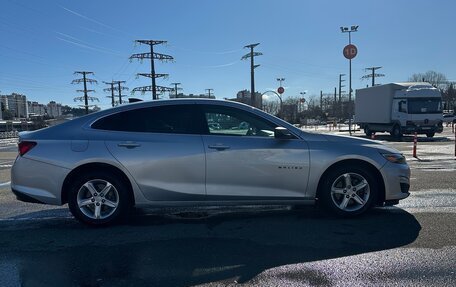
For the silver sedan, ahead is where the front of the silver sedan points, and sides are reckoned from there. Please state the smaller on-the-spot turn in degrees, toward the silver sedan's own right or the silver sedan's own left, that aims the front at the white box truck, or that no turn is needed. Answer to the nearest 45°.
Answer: approximately 45° to the silver sedan's own left

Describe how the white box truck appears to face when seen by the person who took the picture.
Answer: facing the viewer and to the right of the viewer

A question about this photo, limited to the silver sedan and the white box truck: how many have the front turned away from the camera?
0

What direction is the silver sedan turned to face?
to the viewer's right

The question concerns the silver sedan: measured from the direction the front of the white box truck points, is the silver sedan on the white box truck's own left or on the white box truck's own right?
on the white box truck's own right
